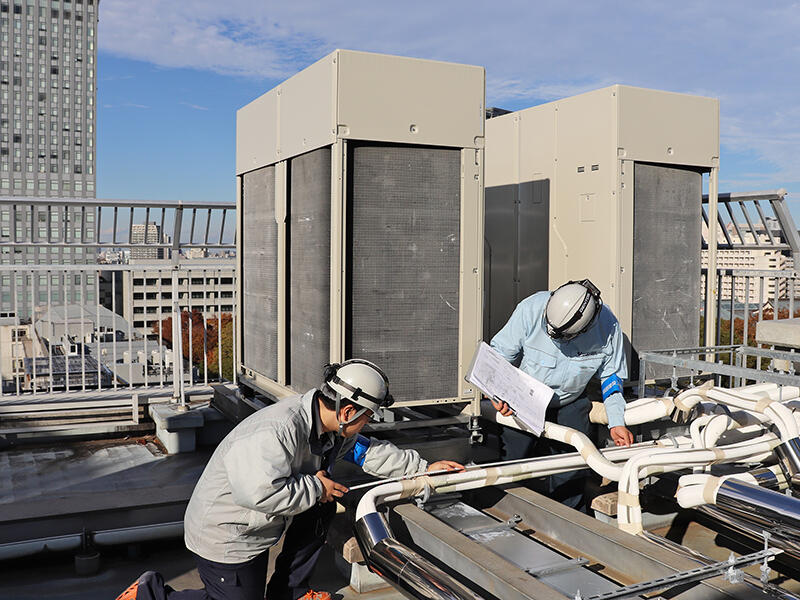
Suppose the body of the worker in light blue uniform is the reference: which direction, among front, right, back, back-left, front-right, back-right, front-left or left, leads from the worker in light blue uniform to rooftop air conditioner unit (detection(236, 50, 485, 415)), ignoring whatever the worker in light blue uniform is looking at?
right

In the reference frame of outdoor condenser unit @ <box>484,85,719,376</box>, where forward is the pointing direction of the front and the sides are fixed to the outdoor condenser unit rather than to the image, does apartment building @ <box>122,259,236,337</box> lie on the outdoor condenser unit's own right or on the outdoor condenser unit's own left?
on the outdoor condenser unit's own right

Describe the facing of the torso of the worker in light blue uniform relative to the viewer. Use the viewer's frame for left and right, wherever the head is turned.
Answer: facing the viewer

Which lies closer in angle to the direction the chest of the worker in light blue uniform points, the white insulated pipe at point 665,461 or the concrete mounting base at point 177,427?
the white insulated pipe

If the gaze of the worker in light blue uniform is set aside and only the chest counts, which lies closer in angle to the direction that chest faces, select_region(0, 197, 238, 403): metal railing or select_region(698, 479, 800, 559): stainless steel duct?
the stainless steel duct

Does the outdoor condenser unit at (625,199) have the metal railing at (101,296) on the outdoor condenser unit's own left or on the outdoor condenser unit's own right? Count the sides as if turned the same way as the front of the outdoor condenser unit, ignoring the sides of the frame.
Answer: on the outdoor condenser unit's own right

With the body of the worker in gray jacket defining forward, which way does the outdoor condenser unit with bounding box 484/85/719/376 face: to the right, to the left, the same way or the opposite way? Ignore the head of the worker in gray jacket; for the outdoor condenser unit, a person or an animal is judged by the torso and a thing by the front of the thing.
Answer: the opposite way

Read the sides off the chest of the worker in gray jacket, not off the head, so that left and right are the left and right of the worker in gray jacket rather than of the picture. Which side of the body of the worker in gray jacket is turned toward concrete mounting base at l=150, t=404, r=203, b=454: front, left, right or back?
left

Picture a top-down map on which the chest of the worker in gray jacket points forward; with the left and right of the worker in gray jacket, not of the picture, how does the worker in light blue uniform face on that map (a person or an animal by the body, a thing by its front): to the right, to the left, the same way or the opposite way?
to the right

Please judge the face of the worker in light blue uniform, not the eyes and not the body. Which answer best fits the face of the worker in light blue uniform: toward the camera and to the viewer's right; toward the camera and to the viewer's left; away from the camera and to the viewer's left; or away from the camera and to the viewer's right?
toward the camera and to the viewer's left

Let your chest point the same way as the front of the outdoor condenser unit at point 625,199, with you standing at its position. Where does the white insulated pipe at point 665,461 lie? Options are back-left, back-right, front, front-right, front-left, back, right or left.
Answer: front-left

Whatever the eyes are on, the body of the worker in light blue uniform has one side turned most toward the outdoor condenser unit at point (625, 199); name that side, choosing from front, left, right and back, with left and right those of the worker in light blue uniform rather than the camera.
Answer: back

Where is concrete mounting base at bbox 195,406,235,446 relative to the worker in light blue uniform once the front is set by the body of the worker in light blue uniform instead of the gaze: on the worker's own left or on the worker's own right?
on the worker's own right

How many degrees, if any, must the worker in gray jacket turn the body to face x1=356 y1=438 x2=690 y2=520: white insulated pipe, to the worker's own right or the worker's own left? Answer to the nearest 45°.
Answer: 0° — they already face it

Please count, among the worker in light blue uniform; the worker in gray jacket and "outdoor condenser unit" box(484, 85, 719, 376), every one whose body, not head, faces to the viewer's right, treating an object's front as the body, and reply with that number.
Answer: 1

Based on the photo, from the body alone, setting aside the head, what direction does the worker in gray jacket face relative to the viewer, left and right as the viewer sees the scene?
facing to the right of the viewer

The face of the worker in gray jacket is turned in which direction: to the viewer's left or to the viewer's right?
to the viewer's right

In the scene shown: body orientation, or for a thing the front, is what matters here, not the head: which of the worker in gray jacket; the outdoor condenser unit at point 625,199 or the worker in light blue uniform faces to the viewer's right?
the worker in gray jacket

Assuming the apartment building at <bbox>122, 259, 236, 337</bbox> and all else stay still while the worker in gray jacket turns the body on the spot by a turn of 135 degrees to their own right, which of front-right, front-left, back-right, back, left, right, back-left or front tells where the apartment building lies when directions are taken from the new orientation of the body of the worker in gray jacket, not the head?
back-right
